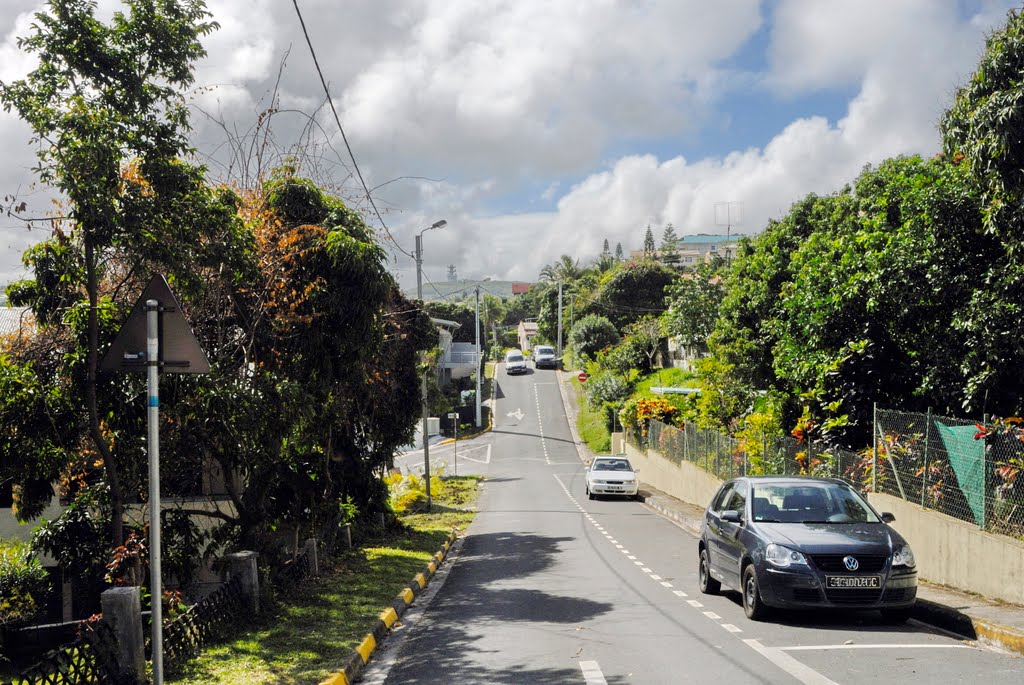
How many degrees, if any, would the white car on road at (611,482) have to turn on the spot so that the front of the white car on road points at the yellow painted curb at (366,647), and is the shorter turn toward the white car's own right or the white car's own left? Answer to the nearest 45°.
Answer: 0° — it already faces it

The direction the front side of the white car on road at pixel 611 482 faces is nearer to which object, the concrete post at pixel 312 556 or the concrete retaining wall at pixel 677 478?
the concrete post

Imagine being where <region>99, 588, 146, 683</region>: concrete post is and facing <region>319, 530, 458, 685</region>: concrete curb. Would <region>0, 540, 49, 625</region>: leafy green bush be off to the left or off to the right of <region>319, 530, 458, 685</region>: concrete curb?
left

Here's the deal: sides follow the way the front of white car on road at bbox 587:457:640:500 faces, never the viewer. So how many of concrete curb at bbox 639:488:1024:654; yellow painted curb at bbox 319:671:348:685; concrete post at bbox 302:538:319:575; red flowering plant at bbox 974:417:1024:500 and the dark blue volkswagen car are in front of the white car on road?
5

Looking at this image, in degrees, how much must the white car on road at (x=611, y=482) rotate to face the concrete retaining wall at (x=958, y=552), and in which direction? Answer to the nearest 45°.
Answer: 0° — it already faces it

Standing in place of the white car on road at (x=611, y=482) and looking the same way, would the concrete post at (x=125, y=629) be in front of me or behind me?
in front

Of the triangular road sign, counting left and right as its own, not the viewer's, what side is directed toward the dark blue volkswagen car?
right

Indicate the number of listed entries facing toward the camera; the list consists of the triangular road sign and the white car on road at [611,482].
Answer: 1

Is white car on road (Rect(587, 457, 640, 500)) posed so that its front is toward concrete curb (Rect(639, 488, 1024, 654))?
yes

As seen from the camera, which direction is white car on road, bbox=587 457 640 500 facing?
toward the camera

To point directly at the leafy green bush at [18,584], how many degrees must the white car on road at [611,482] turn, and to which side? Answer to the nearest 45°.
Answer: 0° — it already faces it

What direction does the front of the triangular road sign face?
away from the camera

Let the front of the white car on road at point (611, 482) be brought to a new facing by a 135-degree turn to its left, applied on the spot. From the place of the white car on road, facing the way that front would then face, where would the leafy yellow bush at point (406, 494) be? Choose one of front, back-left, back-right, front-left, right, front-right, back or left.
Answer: back

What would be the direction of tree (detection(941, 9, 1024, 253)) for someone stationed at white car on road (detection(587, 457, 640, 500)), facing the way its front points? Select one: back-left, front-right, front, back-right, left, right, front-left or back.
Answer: front

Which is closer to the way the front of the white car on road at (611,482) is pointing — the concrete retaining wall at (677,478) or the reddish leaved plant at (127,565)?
the reddish leaved plant

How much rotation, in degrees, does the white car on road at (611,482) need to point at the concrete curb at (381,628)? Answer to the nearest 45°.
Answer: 0° — it already faces it

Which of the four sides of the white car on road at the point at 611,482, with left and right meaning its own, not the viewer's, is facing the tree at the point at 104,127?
front

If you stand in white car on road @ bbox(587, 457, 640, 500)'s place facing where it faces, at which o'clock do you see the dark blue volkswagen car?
The dark blue volkswagen car is roughly at 12 o'clock from the white car on road.

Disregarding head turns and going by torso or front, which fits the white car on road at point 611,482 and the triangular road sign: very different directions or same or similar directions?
very different directions
